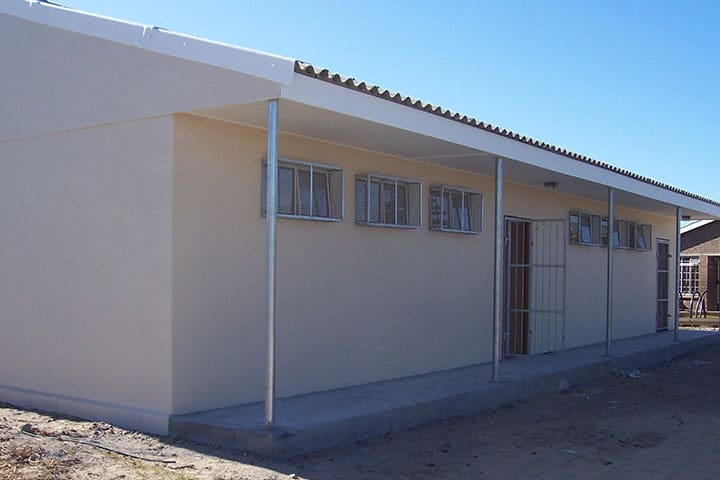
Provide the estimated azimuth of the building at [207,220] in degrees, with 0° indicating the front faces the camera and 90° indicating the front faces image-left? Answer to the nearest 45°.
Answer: approximately 315°

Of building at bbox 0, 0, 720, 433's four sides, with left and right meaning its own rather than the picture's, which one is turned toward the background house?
left
